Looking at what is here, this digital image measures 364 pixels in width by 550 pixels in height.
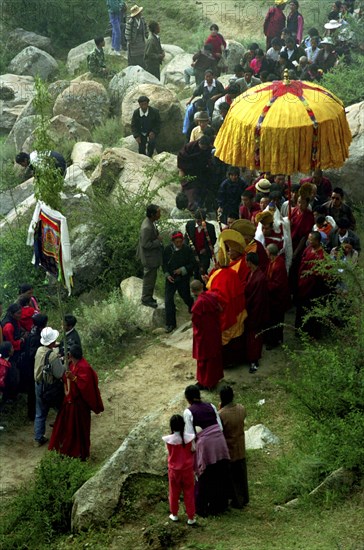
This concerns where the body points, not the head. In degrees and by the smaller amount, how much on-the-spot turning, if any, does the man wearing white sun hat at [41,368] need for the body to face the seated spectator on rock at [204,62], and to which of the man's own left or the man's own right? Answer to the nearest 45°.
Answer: approximately 45° to the man's own left

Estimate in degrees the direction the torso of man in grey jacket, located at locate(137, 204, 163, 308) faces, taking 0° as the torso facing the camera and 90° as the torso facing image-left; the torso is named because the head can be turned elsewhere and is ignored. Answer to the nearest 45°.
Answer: approximately 270°

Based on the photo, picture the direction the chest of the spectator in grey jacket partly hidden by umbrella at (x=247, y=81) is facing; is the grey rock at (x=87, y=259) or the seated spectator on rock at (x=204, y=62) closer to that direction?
the grey rock

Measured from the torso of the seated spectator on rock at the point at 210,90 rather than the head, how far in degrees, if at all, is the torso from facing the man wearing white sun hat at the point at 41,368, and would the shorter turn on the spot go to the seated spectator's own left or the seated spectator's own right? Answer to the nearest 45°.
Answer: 0° — they already face them

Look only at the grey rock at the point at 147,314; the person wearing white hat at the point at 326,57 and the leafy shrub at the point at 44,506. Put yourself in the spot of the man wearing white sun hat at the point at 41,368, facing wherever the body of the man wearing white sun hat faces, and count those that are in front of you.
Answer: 2

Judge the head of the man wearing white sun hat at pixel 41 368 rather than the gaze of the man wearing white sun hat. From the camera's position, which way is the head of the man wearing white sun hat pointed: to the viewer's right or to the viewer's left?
to the viewer's right

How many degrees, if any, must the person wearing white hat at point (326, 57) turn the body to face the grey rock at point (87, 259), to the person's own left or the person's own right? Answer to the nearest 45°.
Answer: approximately 45° to the person's own right

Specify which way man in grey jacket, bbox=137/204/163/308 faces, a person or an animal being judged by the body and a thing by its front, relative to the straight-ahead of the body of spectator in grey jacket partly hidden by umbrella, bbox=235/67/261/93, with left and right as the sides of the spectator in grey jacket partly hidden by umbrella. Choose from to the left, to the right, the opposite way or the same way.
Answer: to the left

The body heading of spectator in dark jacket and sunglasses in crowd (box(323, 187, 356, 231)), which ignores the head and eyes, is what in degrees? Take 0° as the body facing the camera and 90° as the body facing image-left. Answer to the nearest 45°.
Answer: approximately 45°

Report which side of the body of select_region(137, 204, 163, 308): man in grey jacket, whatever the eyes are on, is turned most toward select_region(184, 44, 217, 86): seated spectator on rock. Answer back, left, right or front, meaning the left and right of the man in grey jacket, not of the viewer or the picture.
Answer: left

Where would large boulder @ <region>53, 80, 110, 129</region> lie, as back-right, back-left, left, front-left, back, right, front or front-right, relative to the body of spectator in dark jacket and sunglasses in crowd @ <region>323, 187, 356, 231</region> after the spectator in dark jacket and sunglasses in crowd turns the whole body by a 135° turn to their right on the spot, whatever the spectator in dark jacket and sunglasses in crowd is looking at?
front-left
